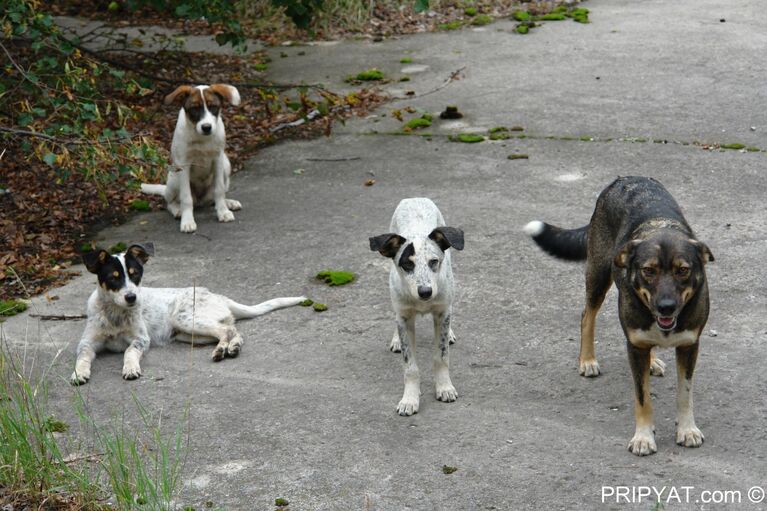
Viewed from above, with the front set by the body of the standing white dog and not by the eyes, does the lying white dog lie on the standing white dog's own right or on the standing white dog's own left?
on the standing white dog's own right

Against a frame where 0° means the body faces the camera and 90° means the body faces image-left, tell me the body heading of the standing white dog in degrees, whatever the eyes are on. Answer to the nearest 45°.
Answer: approximately 0°

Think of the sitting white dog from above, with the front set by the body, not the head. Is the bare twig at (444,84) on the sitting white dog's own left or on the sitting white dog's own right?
on the sitting white dog's own left

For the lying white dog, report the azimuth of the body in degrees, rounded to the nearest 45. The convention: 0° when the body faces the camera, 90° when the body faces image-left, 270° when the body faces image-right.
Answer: approximately 45°

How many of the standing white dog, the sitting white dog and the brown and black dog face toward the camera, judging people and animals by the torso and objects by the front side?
3

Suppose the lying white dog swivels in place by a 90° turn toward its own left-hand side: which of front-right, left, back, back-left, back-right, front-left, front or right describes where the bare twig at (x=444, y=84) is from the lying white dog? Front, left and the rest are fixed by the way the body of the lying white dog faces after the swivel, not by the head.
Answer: left

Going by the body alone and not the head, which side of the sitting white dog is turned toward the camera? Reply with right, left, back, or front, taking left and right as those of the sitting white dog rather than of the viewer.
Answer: front

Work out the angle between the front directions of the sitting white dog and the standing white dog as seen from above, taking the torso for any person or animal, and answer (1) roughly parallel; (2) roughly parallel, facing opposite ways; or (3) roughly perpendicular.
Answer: roughly parallel

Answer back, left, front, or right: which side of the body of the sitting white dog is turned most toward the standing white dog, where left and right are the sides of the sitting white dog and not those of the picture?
front

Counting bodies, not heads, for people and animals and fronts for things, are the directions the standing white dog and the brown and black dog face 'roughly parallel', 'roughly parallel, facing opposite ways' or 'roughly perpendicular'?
roughly parallel

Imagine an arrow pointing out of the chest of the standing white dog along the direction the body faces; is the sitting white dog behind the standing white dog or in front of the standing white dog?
behind

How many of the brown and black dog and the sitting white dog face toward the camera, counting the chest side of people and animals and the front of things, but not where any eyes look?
2

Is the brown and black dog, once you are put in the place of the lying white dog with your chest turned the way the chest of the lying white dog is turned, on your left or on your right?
on your left

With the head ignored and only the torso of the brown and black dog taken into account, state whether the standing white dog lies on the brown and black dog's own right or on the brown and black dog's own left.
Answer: on the brown and black dog's own right
